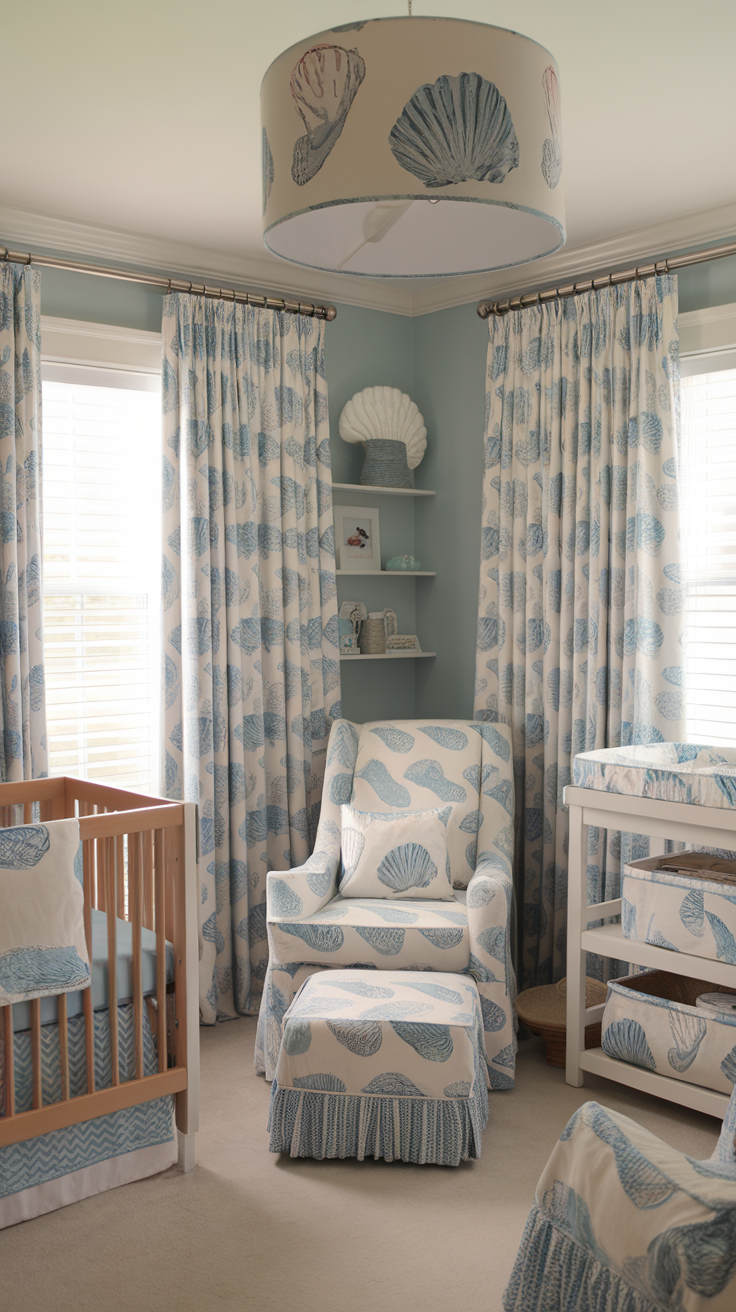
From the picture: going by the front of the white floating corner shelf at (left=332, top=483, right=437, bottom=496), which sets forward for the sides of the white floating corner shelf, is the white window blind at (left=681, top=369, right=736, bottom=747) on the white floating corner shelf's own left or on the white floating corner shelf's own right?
on the white floating corner shelf's own left

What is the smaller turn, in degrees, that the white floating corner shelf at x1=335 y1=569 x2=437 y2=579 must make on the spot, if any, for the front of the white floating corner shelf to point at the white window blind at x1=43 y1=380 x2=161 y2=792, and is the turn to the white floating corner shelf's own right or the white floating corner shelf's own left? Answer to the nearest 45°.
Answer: approximately 45° to the white floating corner shelf's own right

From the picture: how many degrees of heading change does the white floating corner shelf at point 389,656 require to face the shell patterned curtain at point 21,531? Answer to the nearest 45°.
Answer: approximately 45° to its right

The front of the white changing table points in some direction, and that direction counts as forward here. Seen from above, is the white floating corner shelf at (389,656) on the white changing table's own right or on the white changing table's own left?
on the white changing table's own right

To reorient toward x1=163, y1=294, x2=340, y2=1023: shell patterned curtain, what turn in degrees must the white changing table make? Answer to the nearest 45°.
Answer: approximately 45° to its right

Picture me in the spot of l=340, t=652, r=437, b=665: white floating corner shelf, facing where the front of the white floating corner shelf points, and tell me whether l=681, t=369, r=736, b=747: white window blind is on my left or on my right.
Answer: on my left

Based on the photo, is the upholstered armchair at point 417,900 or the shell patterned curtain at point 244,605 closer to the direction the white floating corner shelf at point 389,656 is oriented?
the upholstered armchair

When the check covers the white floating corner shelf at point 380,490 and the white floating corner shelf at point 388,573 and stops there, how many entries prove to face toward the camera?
2

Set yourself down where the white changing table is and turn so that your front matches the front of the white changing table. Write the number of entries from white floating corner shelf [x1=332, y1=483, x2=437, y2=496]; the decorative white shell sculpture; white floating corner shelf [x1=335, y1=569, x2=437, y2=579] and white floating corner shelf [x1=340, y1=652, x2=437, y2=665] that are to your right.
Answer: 4

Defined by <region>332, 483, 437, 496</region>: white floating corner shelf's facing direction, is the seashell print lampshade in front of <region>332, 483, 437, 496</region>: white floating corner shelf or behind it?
in front

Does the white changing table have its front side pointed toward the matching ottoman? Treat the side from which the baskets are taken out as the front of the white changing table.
yes
